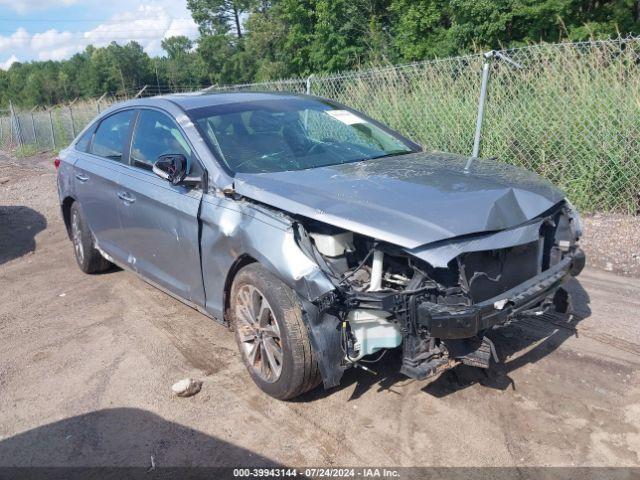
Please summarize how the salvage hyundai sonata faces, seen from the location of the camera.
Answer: facing the viewer and to the right of the viewer

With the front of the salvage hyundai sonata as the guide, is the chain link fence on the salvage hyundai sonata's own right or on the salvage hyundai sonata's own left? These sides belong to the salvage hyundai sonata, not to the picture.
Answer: on the salvage hyundai sonata's own left
